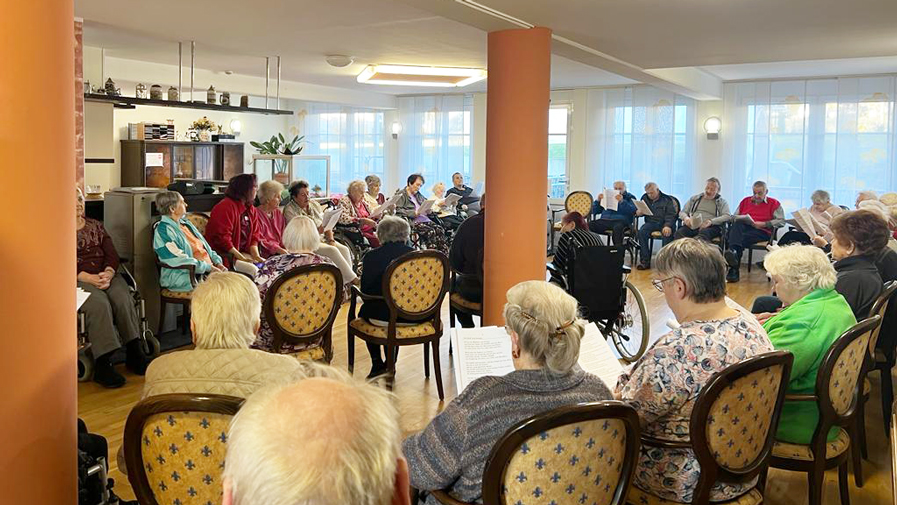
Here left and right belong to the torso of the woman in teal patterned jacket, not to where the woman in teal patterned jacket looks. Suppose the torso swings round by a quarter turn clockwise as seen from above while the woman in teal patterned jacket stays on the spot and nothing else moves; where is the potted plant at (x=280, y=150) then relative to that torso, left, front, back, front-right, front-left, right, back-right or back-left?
back

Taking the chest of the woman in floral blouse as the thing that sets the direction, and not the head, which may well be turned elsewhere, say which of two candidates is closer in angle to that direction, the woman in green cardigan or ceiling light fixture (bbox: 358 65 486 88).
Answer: the ceiling light fixture

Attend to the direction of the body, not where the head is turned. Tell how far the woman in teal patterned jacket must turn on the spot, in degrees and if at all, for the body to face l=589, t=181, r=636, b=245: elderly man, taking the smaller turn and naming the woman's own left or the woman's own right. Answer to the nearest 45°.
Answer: approximately 45° to the woman's own left

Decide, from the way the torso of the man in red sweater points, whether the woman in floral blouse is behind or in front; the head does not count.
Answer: in front

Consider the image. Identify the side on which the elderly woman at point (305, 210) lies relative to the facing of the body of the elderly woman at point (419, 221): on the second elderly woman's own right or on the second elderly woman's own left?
on the second elderly woman's own right

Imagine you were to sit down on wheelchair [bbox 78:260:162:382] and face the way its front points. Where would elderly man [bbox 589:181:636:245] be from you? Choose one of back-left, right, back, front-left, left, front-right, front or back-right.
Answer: left

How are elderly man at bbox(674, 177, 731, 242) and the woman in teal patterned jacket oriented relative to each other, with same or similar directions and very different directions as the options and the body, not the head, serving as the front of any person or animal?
very different directions

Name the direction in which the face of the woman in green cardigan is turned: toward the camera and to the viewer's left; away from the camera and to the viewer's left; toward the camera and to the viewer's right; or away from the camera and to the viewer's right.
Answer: away from the camera and to the viewer's left

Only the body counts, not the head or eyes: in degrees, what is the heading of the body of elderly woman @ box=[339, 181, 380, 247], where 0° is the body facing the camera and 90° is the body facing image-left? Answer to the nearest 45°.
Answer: approximately 315°

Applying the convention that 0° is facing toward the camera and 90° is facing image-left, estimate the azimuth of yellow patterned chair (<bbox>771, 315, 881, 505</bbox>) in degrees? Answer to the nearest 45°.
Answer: approximately 135°

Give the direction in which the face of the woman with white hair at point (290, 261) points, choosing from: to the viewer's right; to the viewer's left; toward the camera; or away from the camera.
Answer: away from the camera

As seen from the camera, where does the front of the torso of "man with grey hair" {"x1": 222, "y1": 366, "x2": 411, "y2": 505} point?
away from the camera

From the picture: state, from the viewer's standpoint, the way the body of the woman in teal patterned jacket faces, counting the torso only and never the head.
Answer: to the viewer's right

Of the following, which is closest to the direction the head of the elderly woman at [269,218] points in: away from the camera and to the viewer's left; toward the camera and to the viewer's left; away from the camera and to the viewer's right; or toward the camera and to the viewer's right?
toward the camera and to the viewer's right

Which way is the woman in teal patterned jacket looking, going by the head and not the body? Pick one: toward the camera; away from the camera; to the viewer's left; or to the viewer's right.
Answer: to the viewer's right

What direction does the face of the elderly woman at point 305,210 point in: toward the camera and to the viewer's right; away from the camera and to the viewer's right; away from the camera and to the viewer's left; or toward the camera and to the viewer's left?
toward the camera and to the viewer's right
